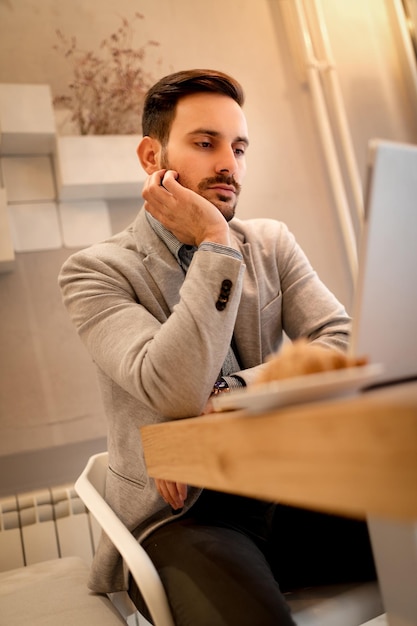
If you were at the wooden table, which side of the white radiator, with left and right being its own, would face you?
front

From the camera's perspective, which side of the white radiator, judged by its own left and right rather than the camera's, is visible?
front

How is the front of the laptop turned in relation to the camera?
facing away from the viewer and to the left of the viewer

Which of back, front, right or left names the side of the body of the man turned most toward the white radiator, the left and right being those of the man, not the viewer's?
back

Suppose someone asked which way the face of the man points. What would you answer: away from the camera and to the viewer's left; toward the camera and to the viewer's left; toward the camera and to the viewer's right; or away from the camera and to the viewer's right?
toward the camera and to the viewer's right

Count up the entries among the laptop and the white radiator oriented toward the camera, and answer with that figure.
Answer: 1

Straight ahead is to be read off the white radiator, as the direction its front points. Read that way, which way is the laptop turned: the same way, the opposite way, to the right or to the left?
the opposite way

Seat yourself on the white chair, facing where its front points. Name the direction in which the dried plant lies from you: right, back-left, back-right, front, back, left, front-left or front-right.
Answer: back-left

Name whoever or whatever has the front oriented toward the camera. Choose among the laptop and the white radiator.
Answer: the white radiator

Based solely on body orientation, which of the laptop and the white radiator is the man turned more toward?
the laptop

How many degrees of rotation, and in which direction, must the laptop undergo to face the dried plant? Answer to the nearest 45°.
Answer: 0° — it already faces it

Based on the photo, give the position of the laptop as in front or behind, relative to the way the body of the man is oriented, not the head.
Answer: in front

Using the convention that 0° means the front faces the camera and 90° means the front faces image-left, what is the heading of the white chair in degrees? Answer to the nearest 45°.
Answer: approximately 315°

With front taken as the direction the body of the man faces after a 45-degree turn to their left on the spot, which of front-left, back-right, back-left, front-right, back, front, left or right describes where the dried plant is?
left

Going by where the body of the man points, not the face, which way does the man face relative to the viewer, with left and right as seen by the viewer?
facing the viewer and to the right of the viewer
